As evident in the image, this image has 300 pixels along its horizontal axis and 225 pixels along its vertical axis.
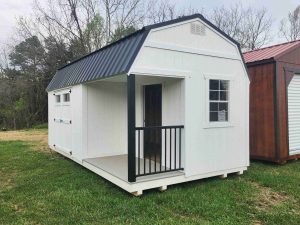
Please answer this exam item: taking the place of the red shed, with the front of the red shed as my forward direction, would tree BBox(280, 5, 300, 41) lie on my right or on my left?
on my left

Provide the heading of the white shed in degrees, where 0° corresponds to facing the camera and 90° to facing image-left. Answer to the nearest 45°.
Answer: approximately 45°

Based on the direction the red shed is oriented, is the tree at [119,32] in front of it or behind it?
behind

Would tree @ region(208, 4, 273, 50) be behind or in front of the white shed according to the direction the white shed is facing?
behind

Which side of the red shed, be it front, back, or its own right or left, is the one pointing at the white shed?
right

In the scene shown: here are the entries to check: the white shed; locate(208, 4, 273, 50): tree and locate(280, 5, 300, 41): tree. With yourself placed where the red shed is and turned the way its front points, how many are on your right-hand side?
1

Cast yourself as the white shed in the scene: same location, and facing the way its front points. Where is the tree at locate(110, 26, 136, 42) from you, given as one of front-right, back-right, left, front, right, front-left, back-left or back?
back-right

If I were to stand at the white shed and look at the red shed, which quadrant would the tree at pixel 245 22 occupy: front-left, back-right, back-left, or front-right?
front-left

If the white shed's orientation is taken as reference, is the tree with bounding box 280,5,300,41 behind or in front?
behind

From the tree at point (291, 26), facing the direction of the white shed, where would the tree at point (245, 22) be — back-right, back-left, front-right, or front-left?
front-right

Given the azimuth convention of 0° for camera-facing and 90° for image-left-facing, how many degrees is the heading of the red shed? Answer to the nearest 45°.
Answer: approximately 315°

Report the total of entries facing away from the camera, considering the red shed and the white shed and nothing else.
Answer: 0

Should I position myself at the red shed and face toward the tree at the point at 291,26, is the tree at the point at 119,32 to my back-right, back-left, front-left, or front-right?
front-left
